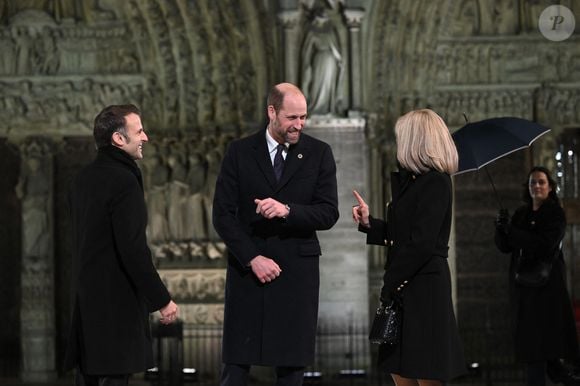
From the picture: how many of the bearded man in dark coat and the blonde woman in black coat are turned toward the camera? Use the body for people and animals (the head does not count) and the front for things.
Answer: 1

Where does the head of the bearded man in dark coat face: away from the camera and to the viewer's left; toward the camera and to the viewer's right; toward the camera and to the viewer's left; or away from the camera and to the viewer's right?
toward the camera and to the viewer's right

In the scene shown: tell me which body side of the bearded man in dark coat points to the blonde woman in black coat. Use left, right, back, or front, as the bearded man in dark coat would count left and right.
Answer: left

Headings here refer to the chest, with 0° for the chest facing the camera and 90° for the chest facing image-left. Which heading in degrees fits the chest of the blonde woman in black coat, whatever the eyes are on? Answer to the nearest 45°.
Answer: approximately 90°

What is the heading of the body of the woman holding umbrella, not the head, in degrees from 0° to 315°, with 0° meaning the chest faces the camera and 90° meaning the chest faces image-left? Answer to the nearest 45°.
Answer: approximately 45°

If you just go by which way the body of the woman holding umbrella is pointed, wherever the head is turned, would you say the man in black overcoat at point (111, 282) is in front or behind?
in front

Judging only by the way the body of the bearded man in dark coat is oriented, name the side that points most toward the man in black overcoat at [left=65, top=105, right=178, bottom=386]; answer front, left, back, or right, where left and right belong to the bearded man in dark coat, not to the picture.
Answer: right

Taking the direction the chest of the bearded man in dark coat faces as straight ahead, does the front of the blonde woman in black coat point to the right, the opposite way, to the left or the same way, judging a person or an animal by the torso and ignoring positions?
to the right

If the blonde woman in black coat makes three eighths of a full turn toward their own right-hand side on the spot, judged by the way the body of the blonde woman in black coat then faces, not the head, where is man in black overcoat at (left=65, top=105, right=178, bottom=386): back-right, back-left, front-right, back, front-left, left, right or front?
back-left

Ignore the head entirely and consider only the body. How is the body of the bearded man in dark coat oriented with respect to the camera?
toward the camera
